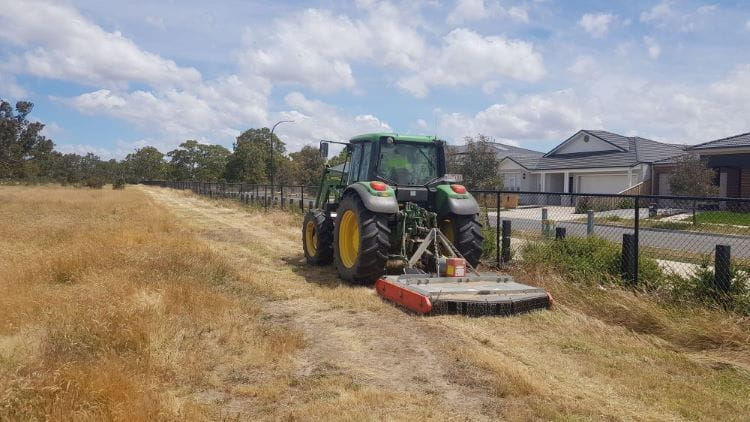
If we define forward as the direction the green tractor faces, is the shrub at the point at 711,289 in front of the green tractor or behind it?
behind

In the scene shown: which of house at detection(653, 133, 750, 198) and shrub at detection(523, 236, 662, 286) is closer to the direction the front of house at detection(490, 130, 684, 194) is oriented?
the shrub

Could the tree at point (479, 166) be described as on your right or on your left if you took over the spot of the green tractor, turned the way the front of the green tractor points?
on your right

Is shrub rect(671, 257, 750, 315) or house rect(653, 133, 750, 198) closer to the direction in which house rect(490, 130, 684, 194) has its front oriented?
the shrub

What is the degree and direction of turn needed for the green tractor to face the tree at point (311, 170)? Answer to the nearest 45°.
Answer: approximately 45° to its right

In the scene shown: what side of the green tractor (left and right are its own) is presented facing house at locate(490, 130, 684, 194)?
right

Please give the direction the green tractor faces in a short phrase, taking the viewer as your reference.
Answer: facing away from the viewer and to the left of the viewer

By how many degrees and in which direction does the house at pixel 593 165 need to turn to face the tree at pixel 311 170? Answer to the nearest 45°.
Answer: approximately 45° to its right

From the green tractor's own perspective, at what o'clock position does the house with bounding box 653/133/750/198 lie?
The house is roughly at 3 o'clock from the green tractor.

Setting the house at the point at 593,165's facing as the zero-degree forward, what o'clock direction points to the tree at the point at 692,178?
The tree is roughly at 10 o'clock from the house.

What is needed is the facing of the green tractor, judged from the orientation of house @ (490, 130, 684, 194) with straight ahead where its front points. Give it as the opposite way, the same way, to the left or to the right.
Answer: to the right
